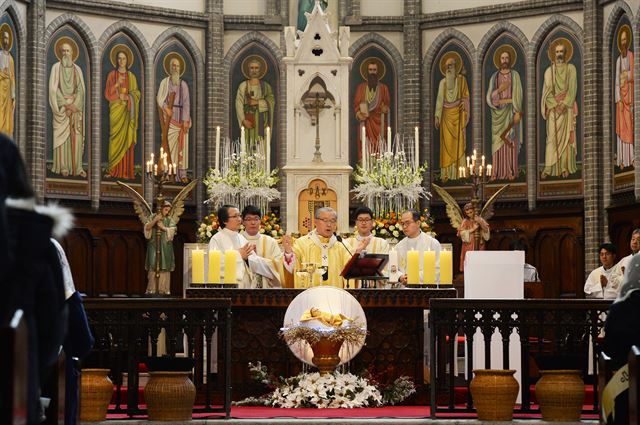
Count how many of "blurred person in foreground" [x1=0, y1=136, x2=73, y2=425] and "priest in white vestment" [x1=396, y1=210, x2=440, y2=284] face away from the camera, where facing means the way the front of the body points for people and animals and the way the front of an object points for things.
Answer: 1

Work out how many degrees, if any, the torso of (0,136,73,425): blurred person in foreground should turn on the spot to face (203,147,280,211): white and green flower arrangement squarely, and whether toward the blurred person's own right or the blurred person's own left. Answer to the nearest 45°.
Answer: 0° — they already face it

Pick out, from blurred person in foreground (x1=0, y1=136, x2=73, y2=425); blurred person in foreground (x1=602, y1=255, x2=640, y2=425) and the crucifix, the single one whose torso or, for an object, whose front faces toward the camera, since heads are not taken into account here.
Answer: the crucifix

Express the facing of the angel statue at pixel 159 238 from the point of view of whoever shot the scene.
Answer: facing the viewer

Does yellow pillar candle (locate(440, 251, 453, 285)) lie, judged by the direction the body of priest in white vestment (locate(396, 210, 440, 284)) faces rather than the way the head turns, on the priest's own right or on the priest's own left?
on the priest's own left

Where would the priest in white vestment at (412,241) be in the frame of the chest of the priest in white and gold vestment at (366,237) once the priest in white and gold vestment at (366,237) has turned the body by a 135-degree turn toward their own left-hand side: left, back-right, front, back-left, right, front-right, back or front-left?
front

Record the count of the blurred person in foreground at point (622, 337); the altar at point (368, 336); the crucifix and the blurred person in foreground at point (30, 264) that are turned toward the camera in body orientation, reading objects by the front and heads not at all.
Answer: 2

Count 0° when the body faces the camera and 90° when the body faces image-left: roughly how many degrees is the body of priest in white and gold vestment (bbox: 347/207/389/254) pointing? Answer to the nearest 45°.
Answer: approximately 0°

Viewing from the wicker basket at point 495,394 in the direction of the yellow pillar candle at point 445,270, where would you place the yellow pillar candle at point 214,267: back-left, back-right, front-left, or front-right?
front-left

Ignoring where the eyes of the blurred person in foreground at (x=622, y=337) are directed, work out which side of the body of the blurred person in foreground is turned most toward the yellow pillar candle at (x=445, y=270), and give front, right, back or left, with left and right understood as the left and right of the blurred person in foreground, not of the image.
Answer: front

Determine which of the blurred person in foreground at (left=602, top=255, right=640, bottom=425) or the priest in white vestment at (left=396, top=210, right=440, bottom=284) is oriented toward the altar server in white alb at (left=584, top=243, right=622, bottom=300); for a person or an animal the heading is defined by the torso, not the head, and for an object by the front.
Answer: the blurred person in foreground

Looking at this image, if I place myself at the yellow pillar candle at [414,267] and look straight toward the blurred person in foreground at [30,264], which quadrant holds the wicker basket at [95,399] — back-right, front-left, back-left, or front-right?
front-right

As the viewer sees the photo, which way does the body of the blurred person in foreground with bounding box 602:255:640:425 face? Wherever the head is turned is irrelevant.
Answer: away from the camera
